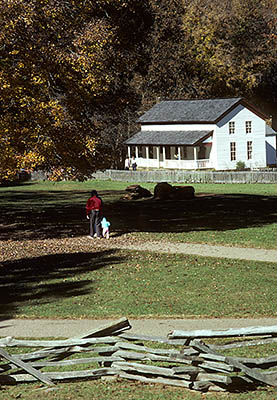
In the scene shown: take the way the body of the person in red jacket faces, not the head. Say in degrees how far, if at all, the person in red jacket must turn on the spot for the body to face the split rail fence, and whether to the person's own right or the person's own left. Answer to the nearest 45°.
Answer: approximately 180°

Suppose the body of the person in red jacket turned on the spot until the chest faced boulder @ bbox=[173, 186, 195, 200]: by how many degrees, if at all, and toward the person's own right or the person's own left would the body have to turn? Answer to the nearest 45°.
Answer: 0° — they already face it

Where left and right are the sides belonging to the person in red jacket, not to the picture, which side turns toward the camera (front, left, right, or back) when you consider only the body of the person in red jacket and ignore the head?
back

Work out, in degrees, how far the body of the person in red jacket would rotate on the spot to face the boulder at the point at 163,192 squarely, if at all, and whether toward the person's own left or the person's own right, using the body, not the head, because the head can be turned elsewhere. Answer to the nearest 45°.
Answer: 0° — they already face it
